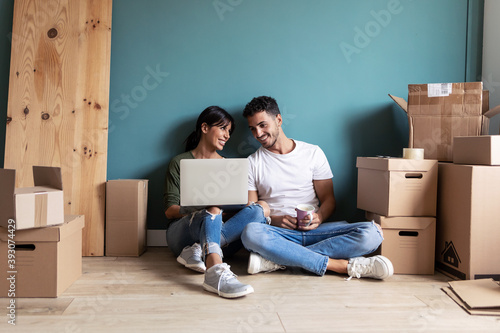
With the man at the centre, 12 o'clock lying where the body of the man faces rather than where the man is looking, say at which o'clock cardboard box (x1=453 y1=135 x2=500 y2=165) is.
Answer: The cardboard box is roughly at 9 o'clock from the man.

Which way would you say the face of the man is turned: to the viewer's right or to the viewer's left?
to the viewer's left

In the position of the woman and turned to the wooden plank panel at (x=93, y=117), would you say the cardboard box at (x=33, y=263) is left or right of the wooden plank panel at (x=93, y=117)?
left

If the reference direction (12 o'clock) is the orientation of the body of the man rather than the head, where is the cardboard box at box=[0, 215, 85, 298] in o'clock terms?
The cardboard box is roughly at 2 o'clock from the man.

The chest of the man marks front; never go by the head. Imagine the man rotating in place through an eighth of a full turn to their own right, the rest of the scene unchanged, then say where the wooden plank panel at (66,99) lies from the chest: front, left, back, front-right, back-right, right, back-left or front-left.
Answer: front-right

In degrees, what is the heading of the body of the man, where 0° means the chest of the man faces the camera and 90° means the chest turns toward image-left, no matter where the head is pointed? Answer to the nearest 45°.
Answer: approximately 0°

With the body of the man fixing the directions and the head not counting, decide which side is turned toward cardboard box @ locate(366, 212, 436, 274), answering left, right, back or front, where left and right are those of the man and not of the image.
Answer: left

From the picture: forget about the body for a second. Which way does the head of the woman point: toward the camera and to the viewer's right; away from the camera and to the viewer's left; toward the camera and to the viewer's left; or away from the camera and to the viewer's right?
toward the camera and to the viewer's right

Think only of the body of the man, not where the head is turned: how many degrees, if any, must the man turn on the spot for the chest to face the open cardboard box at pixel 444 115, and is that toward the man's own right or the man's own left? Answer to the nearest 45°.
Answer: approximately 90° to the man's own left
